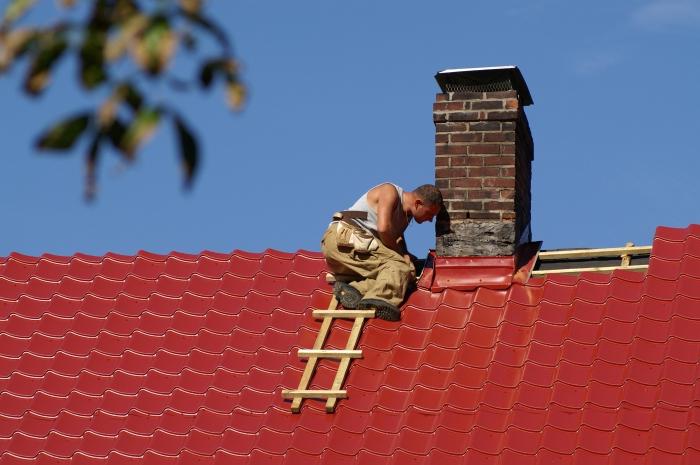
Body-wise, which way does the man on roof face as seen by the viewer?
to the viewer's right

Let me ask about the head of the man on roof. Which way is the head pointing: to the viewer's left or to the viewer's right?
to the viewer's right

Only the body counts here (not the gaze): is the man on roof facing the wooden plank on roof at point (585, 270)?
yes

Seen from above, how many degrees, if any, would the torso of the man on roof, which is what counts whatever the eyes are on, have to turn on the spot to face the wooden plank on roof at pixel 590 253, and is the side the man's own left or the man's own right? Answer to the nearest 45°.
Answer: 0° — they already face it

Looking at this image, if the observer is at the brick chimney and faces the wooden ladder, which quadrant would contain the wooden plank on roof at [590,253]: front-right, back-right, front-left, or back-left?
back-left
